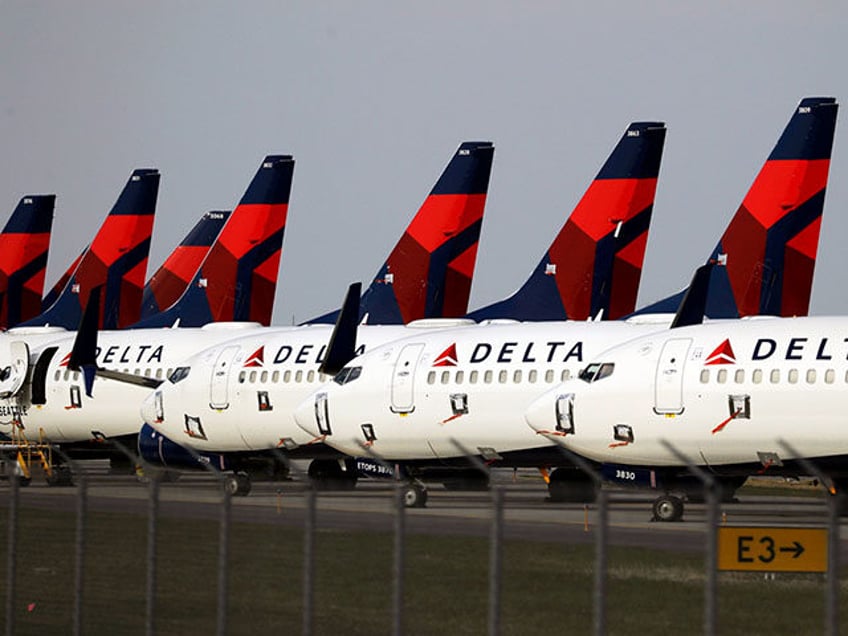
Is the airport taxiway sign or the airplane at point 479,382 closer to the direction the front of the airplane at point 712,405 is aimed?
the airplane

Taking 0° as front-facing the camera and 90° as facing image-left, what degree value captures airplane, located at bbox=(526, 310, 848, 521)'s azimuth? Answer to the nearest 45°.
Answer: approximately 90°

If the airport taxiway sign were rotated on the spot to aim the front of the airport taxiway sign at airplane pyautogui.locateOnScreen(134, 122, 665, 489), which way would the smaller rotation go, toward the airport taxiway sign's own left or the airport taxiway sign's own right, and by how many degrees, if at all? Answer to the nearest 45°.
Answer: approximately 180°

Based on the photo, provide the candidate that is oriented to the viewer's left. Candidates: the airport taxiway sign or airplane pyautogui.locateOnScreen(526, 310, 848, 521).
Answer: the airplane

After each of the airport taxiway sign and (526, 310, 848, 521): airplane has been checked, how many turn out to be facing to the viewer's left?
1

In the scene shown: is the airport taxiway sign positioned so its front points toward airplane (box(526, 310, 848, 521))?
no

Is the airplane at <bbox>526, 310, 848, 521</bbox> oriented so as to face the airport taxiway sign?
no

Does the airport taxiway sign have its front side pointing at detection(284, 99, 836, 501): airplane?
no

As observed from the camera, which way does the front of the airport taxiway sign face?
facing the viewer
